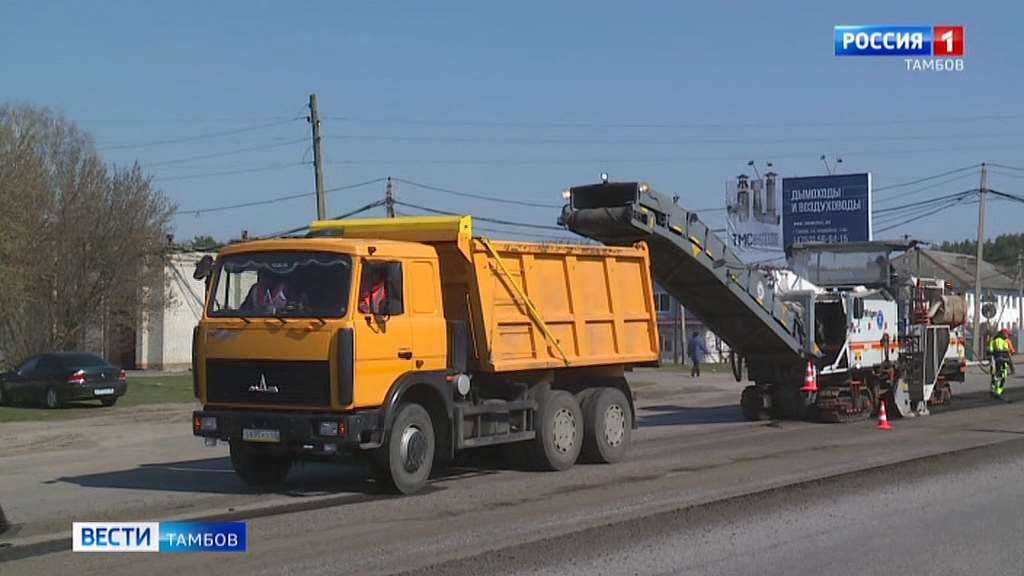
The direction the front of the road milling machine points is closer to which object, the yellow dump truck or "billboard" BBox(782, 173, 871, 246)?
the yellow dump truck

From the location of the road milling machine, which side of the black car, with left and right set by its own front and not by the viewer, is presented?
back

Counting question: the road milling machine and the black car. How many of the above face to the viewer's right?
0

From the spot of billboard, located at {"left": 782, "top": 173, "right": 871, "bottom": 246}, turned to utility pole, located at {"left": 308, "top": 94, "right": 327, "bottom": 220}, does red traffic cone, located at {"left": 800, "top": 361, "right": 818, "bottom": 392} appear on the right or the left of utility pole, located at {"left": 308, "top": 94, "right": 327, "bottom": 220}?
left

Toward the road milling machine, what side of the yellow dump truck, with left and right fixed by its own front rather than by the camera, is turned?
back

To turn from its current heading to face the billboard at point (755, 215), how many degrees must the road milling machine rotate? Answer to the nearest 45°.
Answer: approximately 135° to its right

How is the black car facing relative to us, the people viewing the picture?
facing away from the viewer and to the left of the viewer

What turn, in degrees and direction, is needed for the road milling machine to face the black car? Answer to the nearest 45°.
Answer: approximately 45° to its right

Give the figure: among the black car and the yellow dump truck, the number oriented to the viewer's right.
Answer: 0

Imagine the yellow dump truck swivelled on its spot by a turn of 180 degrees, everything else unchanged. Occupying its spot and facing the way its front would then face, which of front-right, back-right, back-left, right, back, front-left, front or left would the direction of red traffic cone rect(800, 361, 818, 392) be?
front

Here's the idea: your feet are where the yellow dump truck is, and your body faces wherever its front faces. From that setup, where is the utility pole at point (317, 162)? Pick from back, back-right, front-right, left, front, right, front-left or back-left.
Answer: back-right

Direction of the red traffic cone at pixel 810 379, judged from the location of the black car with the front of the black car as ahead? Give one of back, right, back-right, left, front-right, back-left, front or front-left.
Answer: back
